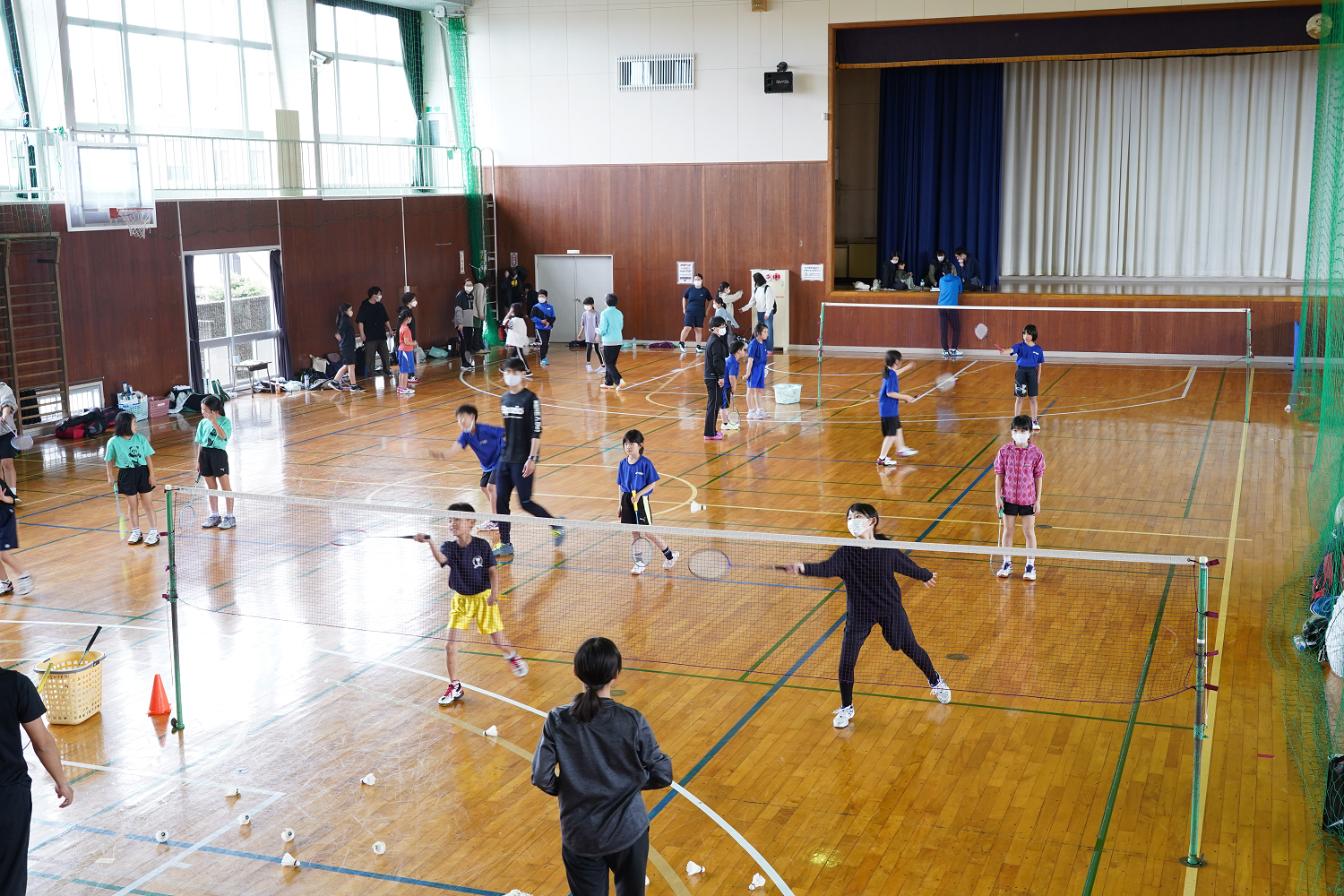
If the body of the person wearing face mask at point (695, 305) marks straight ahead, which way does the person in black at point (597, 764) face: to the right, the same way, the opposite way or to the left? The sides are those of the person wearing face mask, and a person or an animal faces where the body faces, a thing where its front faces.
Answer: the opposite way

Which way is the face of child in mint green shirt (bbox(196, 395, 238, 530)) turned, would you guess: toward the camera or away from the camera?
toward the camera

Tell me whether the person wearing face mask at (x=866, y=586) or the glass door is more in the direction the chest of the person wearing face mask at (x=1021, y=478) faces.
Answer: the person wearing face mask

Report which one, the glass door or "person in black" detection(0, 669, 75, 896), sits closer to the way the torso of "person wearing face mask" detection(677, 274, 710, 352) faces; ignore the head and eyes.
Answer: the person in black

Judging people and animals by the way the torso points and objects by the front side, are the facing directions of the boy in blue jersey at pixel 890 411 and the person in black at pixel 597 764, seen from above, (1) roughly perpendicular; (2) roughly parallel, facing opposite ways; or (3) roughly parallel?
roughly perpendicular

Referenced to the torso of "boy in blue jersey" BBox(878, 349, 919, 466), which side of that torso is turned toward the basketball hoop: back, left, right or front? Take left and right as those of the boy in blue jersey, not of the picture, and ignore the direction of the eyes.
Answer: back

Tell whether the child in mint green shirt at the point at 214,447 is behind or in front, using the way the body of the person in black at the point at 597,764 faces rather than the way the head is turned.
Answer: in front

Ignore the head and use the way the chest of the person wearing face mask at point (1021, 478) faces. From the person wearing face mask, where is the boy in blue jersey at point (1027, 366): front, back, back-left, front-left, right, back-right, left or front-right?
back

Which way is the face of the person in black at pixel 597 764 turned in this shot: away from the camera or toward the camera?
away from the camera

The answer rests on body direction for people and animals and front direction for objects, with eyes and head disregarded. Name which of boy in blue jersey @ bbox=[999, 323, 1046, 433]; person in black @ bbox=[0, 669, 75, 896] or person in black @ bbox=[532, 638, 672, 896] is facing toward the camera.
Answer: the boy in blue jersey

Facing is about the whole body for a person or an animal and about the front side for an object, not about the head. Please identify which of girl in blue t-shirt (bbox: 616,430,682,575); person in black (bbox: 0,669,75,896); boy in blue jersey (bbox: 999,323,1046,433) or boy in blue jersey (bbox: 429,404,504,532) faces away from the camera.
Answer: the person in black

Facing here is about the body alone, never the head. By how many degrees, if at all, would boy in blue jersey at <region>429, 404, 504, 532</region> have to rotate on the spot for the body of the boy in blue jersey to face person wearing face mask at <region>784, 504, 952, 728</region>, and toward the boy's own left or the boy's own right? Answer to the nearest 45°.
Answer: approximately 90° to the boy's own left

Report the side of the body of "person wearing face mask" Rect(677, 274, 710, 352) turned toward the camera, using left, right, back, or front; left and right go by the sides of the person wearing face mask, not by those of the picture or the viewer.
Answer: front

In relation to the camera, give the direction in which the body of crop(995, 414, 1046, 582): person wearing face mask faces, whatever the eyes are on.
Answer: toward the camera

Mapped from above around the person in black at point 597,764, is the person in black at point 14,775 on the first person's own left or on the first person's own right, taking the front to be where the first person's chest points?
on the first person's own left

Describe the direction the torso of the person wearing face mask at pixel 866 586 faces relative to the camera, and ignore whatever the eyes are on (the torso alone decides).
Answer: toward the camera

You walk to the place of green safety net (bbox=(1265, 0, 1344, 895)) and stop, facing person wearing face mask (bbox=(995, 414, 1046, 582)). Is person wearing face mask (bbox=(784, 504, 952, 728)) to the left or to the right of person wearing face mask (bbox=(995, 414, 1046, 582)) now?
left

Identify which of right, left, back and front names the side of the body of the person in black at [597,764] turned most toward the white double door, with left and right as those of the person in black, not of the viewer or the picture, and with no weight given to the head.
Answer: front
